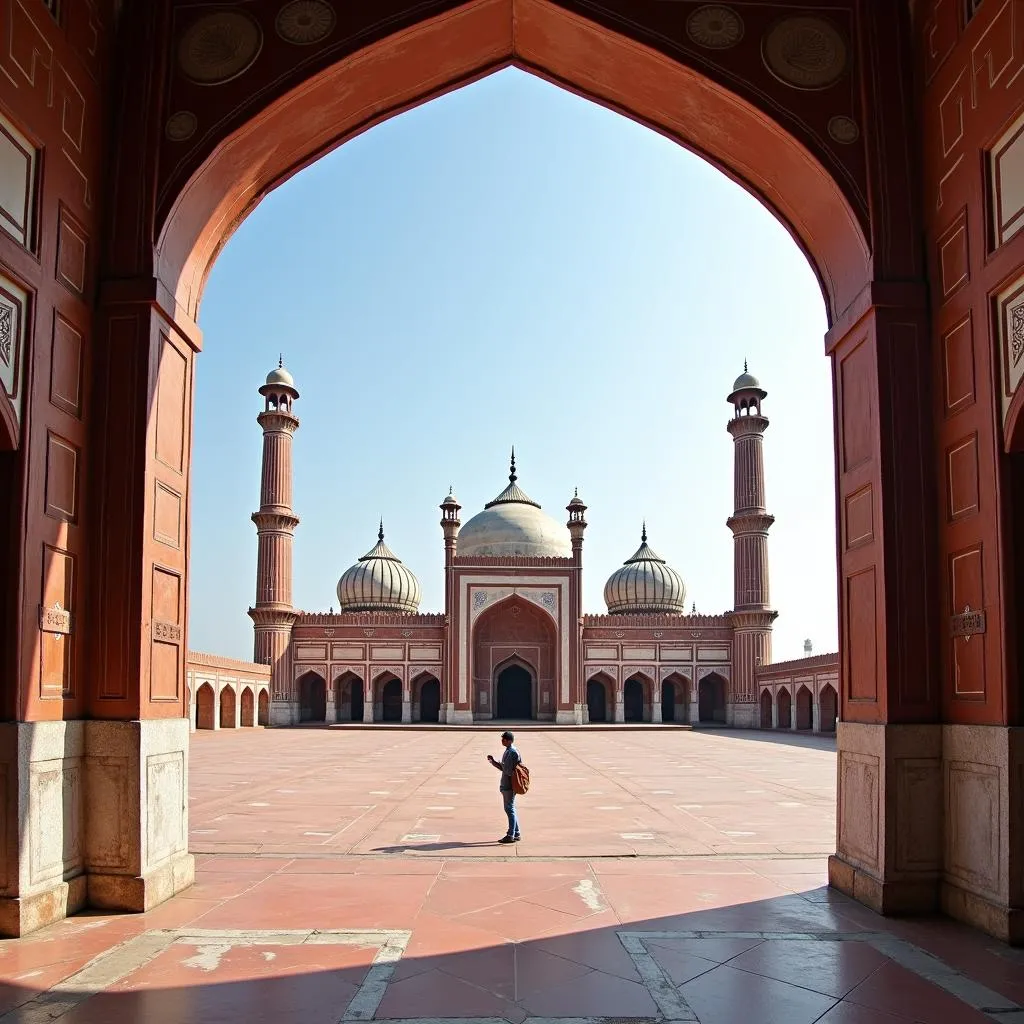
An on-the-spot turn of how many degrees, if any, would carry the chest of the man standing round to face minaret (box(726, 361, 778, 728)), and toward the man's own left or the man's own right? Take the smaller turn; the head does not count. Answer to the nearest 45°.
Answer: approximately 90° to the man's own right

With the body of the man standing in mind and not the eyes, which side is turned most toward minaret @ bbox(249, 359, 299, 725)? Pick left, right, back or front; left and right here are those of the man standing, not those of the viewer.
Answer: right

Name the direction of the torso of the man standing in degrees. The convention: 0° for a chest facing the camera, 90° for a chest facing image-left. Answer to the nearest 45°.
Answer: approximately 90°
